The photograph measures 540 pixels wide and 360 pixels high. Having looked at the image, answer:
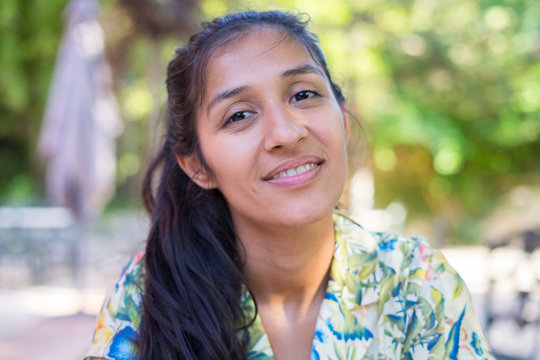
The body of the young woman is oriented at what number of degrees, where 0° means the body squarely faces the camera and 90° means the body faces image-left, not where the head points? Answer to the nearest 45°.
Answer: approximately 0°
